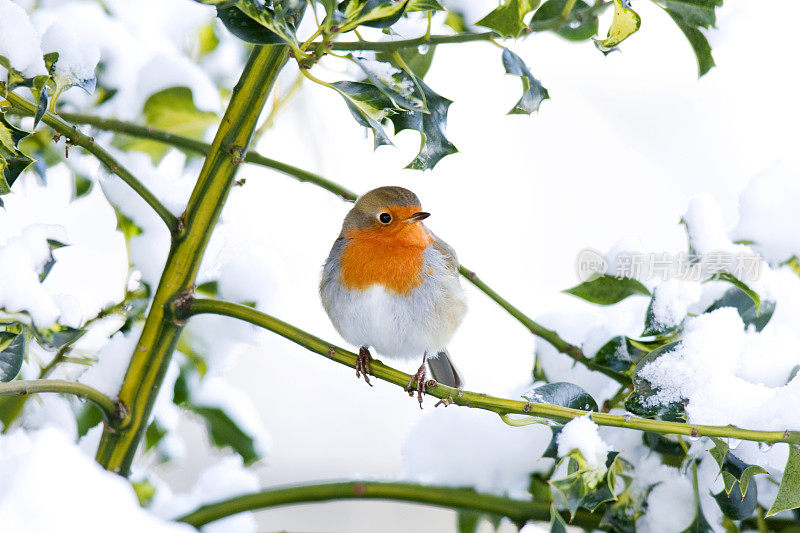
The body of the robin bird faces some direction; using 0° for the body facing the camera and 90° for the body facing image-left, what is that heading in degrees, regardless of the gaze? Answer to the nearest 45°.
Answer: approximately 0°
